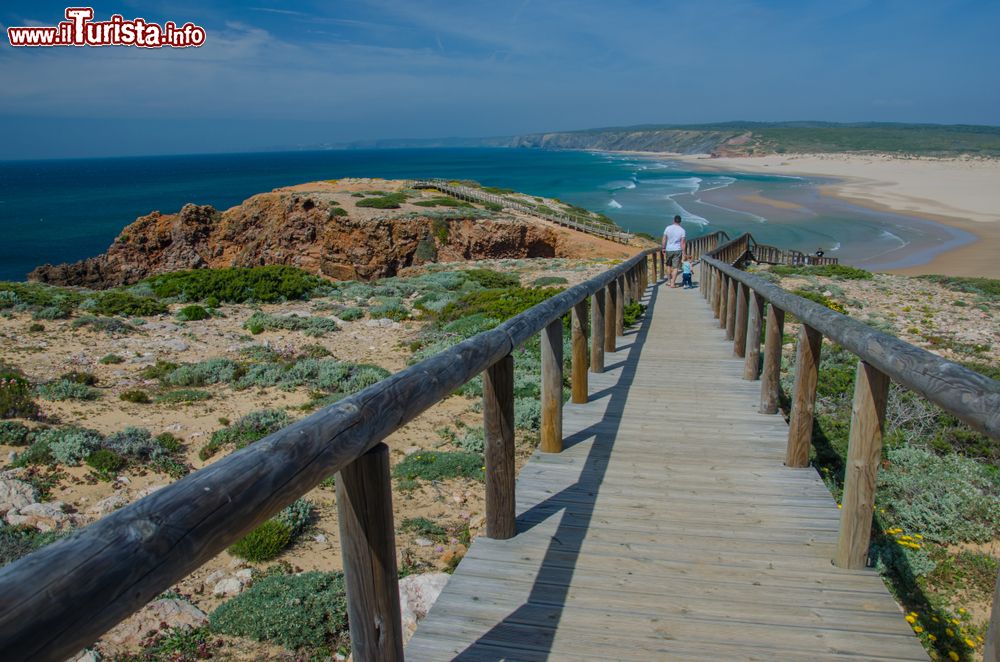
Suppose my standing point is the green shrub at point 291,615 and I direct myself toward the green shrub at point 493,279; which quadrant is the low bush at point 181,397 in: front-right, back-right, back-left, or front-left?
front-left

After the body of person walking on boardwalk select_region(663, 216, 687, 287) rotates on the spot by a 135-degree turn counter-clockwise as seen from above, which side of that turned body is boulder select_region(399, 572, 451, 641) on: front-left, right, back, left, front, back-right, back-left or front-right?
front-left

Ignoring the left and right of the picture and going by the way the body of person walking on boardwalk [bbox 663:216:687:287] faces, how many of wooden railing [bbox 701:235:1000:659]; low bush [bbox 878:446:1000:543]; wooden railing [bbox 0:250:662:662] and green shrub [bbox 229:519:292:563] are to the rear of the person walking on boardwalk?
4

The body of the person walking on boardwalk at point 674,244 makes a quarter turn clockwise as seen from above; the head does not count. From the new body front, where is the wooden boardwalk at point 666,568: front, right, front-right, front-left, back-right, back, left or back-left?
right

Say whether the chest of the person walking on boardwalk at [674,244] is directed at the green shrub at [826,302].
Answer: no

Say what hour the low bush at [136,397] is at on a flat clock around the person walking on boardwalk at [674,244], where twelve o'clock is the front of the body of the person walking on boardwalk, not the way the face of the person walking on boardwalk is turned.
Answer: The low bush is roughly at 7 o'clock from the person walking on boardwalk.

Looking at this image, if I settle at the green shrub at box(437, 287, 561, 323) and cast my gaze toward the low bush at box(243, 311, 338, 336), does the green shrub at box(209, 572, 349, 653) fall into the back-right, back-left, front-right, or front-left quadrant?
front-left

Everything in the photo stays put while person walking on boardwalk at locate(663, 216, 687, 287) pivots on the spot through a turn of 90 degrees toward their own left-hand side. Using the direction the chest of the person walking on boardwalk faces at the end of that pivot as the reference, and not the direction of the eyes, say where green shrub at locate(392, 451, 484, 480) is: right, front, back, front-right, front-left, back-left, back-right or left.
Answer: left

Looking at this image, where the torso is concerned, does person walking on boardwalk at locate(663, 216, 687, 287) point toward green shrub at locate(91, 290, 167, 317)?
no

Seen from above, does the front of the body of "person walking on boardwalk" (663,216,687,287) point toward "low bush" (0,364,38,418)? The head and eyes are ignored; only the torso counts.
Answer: no

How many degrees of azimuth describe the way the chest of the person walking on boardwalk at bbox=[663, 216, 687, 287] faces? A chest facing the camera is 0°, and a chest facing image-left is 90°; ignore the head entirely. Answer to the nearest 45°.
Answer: approximately 180°

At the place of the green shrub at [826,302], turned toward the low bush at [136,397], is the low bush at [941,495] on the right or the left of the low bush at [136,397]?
left

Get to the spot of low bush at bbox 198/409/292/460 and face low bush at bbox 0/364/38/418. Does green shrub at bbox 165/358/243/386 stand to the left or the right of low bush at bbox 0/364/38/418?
right

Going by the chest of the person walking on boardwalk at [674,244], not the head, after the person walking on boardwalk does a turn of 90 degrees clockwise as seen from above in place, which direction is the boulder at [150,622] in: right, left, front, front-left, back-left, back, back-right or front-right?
right

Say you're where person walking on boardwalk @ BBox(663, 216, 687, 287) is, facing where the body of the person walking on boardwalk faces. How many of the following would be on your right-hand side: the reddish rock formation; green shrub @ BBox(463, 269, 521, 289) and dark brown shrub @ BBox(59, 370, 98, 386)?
0

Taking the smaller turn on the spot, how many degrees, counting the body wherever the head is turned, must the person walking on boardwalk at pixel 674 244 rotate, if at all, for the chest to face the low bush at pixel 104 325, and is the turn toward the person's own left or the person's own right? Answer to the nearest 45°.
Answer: approximately 135° to the person's own left
